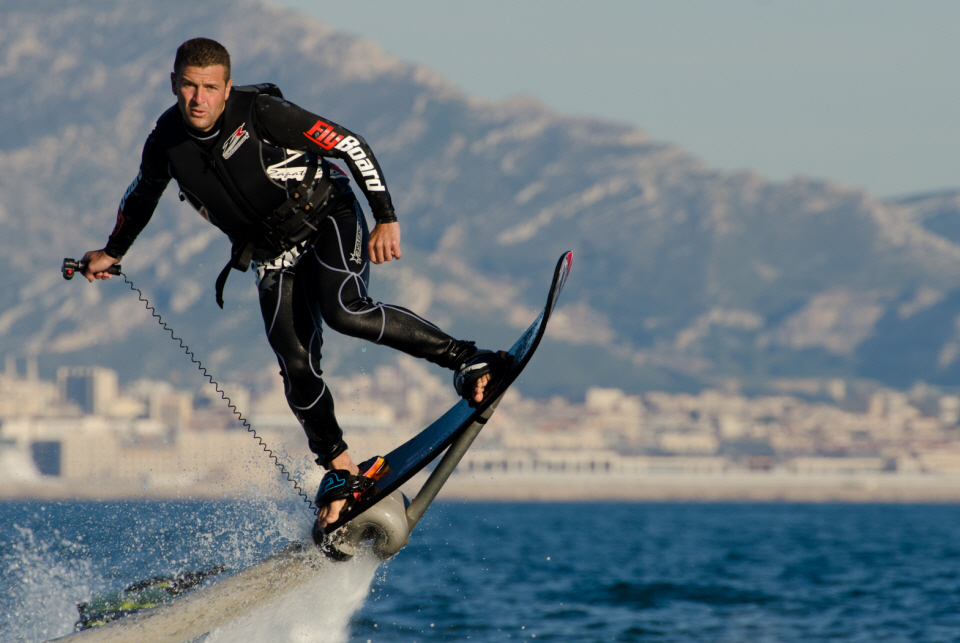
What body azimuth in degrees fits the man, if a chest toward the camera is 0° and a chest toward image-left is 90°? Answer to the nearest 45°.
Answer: approximately 45°
